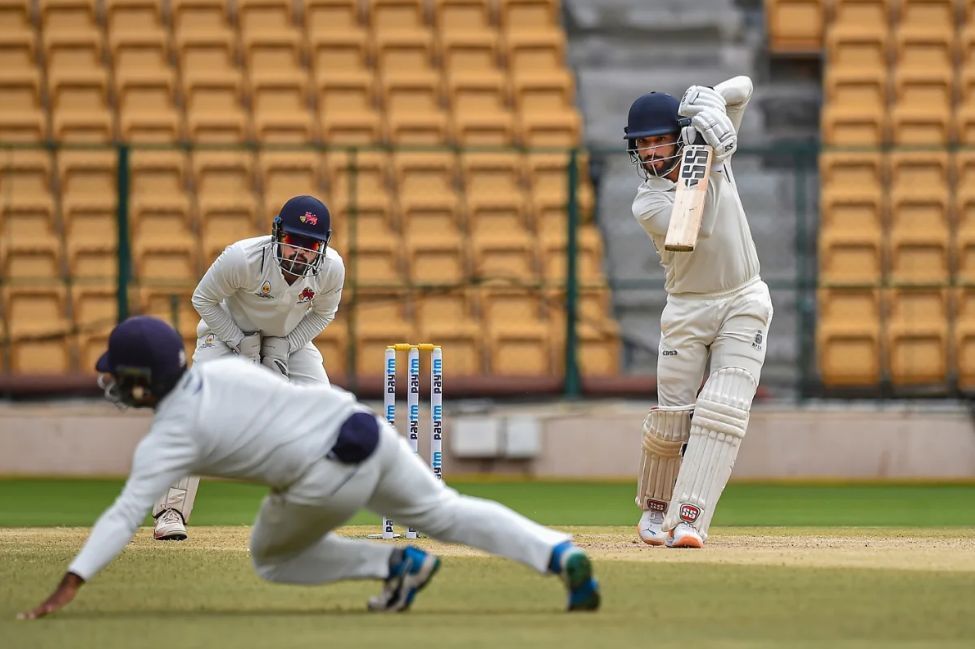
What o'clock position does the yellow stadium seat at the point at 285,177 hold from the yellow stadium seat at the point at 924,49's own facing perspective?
the yellow stadium seat at the point at 285,177 is roughly at 2 o'clock from the yellow stadium seat at the point at 924,49.

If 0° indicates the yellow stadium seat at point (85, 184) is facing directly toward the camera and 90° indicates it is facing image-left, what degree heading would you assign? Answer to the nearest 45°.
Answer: approximately 0°

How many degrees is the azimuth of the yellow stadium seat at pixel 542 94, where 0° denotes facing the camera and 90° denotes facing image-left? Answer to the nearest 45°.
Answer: approximately 0°

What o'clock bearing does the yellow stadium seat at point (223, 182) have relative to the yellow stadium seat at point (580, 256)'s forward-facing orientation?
the yellow stadium seat at point (223, 182) is roughly at 3 o'clock from the yellow stadium seat at point (580, 256).
